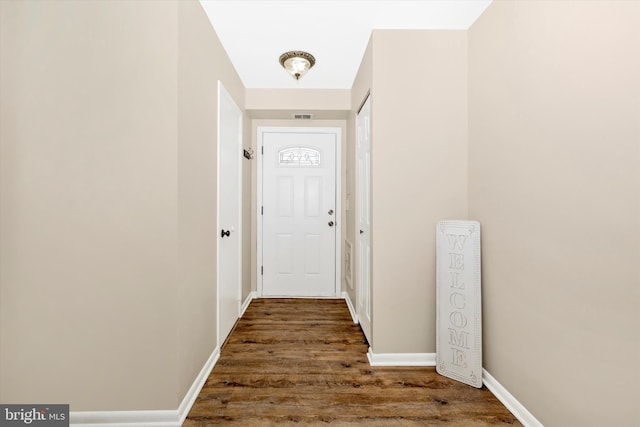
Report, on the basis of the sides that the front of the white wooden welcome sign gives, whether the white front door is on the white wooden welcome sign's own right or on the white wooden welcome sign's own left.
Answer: on the white wooden welcome sign's own right

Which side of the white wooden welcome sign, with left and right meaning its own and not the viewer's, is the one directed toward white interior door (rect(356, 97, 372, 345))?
right

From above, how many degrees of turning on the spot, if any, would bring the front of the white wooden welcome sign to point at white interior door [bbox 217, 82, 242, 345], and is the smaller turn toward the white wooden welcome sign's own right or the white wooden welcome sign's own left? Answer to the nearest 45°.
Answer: approximately 45° to the white wooden welcome sign's own right

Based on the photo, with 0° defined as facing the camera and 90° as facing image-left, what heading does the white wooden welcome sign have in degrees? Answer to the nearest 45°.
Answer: approximately 45°
